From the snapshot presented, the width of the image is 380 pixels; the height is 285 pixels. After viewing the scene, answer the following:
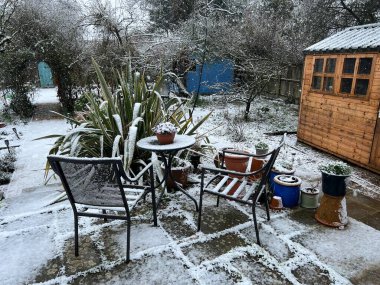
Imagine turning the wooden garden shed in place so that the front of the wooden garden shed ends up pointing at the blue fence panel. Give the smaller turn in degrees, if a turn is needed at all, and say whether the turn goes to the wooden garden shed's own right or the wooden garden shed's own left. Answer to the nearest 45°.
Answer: approximately 90° to the wooden garden shed's own right

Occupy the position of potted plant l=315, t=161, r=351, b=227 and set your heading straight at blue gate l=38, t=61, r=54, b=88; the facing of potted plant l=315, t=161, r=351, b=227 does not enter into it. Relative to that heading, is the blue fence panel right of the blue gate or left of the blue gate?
right

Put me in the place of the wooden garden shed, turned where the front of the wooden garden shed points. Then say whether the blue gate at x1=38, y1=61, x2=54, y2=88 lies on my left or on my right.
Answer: on my right

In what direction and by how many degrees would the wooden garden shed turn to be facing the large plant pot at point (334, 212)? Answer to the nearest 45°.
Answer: approximately 45° to its left

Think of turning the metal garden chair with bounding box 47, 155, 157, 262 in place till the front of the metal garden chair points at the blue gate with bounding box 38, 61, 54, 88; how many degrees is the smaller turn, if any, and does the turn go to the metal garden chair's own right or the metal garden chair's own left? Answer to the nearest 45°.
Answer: approximately 45° to the metal garden chair's own left

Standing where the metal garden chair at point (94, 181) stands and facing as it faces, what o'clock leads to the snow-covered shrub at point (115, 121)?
The snow-covered shrub is roughly at 11 o'clock from the metal garden chair.

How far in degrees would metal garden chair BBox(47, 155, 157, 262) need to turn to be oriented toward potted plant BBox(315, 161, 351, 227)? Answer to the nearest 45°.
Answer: approximately 45° to its right

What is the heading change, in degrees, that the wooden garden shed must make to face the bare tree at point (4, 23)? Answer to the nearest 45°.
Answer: approximately 45° to its right

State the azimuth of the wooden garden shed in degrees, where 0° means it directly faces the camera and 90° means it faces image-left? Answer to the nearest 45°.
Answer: approximately 45°

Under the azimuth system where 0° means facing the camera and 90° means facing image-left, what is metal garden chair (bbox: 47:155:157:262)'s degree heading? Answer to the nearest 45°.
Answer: approximately 225°
